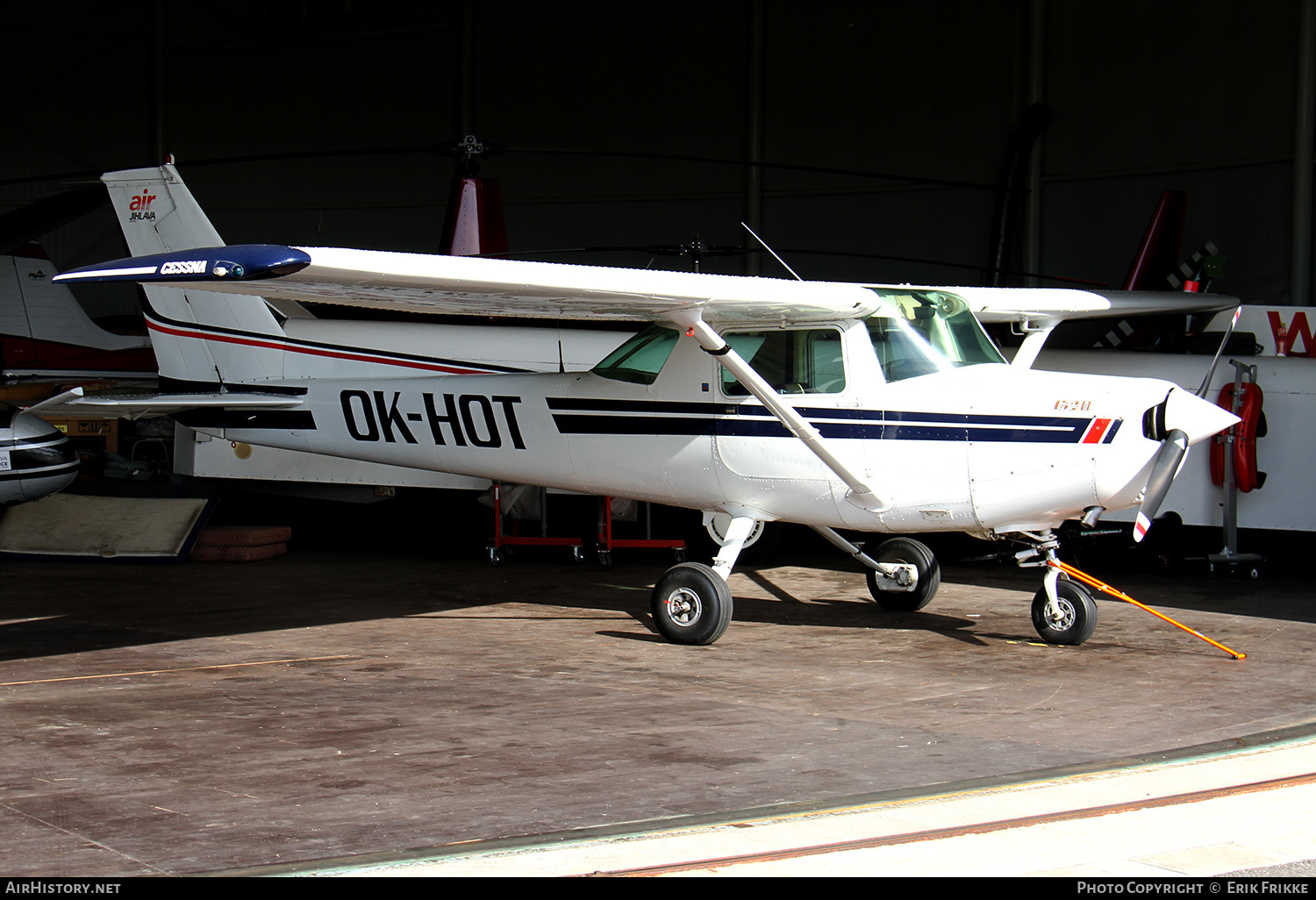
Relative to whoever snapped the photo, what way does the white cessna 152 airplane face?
facing the viewer and to the right of the viewer
